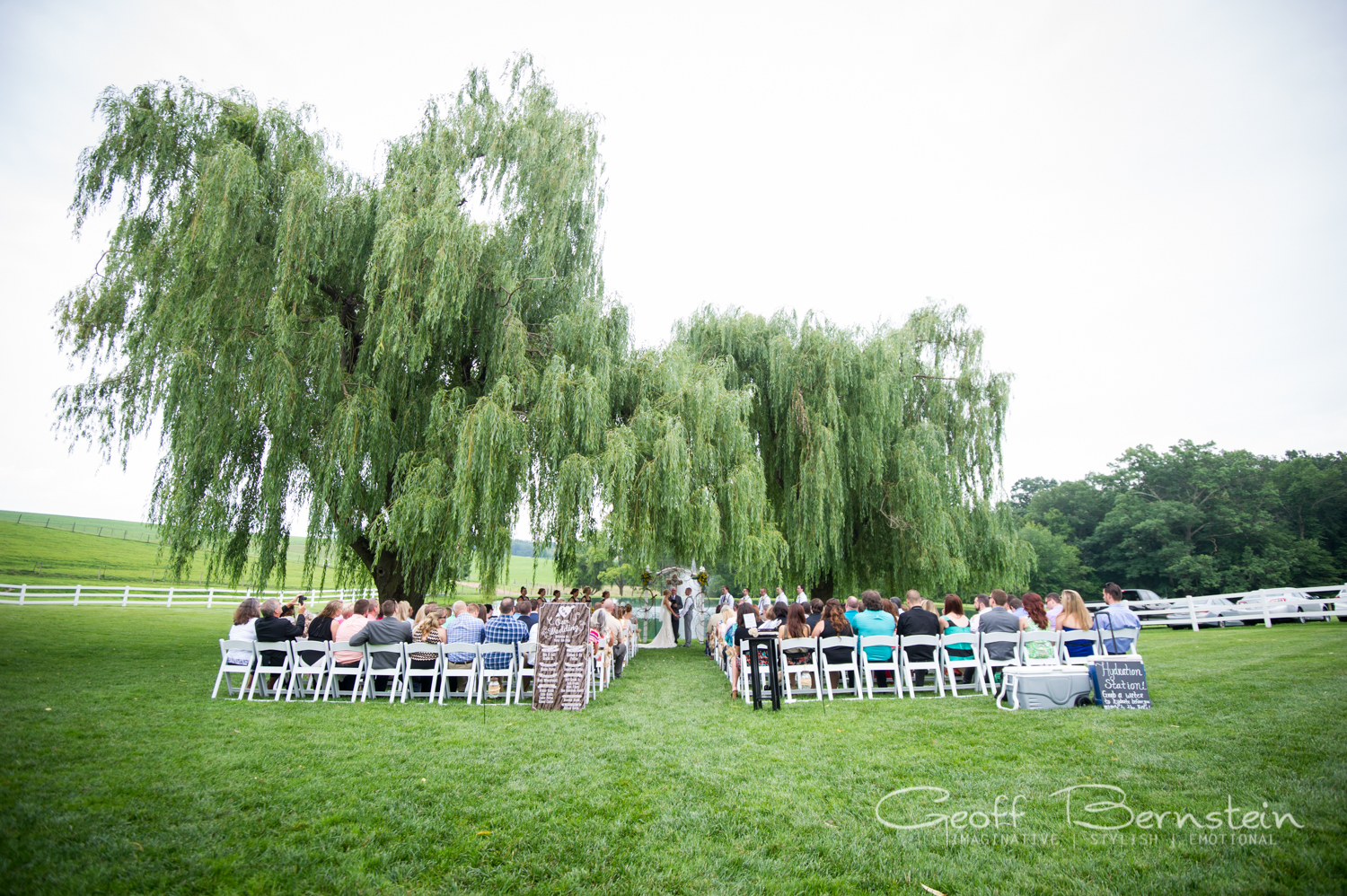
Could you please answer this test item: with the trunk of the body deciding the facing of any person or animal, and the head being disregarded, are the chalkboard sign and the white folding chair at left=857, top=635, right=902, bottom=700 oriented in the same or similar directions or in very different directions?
very different directions

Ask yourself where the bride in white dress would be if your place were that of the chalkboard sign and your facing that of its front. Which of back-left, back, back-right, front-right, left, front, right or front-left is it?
back-right

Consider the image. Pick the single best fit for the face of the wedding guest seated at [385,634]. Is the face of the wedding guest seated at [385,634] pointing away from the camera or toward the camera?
away from the camera

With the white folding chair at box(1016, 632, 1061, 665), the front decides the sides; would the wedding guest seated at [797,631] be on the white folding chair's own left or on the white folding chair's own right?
on the white folding chair's own left

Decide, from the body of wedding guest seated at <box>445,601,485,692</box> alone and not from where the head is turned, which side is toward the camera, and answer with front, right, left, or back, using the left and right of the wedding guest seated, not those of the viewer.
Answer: back

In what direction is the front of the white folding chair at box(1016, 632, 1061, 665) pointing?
away from the camera

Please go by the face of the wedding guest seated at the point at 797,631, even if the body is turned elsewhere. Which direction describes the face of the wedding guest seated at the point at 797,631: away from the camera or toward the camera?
away from the camera

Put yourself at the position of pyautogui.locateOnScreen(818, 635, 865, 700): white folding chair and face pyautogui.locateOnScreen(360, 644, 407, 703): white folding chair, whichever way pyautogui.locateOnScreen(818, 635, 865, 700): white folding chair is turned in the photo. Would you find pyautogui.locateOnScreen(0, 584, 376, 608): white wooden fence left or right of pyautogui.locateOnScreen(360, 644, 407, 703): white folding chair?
right

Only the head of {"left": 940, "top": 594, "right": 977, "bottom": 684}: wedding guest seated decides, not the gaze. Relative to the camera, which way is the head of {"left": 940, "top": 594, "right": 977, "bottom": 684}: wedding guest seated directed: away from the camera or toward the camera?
away from the camera

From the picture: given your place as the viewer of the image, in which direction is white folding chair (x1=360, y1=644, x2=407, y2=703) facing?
facing away from the viewer

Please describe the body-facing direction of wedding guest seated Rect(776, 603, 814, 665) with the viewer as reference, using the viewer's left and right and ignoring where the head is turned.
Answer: facing away from the viewer

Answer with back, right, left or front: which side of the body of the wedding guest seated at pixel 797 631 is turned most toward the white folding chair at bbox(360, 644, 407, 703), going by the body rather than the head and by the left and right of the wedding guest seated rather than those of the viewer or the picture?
left

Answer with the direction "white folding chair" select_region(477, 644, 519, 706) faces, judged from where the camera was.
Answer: facing away from the viewer

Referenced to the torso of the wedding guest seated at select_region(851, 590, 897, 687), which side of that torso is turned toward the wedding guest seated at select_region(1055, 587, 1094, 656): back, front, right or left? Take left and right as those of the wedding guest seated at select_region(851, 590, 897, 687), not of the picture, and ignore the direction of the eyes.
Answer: right

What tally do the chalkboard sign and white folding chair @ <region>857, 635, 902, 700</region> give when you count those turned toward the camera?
1

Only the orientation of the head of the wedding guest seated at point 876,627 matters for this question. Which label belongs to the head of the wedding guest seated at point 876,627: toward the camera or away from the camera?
away from the camera

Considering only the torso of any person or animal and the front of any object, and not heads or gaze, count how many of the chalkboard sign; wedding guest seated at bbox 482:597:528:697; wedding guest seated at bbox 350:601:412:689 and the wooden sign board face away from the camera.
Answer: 2

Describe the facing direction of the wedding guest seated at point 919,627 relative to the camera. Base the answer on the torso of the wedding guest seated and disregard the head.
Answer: away from the camera
